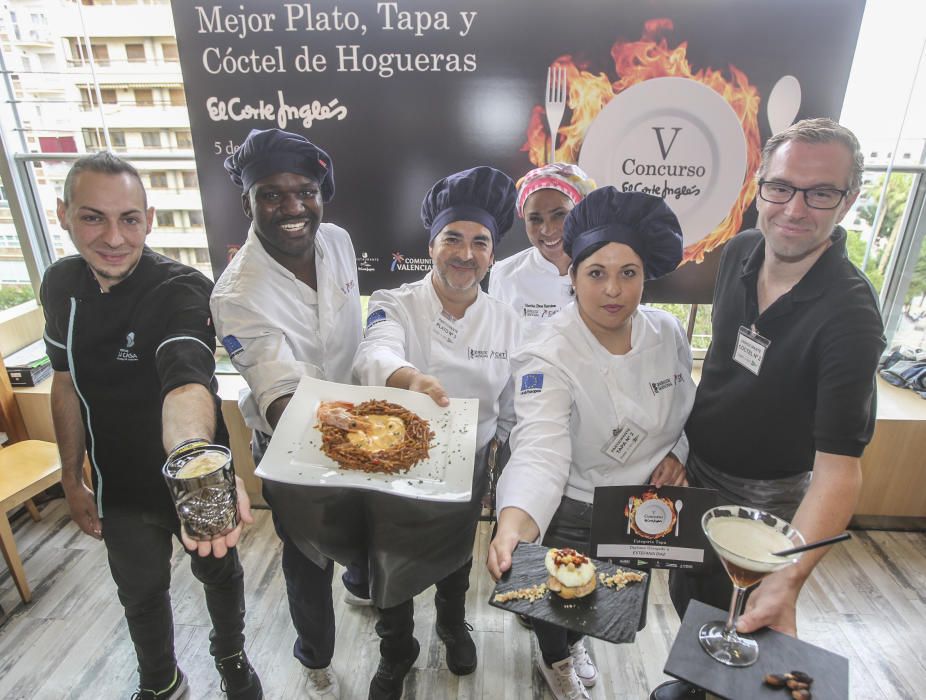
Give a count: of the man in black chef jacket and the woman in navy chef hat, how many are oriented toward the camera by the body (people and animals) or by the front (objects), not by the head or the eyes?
2

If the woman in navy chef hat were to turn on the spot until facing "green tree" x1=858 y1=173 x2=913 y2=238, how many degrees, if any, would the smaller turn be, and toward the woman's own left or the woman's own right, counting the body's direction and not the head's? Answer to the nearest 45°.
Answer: approximately 135° to the woman's own left

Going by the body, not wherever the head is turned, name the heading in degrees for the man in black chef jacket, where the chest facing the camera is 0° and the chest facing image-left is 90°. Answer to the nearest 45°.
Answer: approximately 0°

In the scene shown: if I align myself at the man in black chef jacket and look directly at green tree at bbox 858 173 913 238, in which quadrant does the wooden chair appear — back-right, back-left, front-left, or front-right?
back-left

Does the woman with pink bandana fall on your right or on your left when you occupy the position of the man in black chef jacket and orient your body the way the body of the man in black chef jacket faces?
on your left

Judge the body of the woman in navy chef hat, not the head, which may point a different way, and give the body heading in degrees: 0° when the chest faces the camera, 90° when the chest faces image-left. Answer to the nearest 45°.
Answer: approximately 0°

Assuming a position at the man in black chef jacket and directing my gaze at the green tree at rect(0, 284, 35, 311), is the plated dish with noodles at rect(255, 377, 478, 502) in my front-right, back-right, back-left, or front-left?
back-right

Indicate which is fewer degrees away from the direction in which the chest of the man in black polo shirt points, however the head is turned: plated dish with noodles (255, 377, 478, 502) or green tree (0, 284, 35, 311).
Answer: the plated dish with noodles
